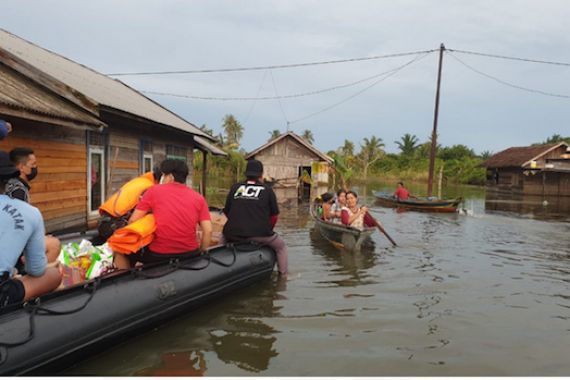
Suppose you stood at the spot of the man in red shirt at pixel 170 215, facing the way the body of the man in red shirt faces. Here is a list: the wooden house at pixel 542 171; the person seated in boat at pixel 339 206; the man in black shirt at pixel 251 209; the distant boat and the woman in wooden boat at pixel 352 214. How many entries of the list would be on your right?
5

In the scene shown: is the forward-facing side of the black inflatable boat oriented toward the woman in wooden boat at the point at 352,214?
yes

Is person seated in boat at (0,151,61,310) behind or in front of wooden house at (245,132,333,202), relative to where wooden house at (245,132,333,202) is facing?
in front

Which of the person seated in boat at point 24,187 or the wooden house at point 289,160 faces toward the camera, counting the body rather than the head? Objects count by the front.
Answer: the wooden house

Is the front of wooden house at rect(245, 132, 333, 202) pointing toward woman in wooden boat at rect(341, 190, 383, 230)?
yes

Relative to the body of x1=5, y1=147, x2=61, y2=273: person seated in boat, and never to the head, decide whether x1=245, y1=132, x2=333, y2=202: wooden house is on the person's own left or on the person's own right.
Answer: on the person's own left

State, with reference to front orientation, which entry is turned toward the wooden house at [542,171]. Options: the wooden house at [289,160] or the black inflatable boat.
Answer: the black inflatable boat

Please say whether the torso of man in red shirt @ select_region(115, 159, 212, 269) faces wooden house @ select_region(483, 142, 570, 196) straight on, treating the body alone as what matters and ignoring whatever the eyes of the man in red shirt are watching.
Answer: no

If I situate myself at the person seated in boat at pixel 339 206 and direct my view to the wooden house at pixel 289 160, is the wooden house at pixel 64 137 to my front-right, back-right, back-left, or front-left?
back-left

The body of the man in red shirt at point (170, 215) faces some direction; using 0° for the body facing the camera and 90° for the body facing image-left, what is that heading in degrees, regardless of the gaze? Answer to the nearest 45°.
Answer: approximately 135°

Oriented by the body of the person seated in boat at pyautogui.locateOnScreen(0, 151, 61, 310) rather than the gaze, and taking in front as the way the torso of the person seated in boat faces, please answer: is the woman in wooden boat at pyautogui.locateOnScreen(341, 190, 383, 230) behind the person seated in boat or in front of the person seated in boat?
in front

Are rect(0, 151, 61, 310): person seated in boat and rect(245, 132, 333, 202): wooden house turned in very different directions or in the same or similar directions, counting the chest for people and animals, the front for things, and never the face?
very different directions

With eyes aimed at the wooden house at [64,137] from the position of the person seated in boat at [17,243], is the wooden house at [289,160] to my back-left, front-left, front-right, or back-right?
front-right

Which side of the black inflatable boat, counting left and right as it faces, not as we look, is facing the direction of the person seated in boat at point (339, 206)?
front

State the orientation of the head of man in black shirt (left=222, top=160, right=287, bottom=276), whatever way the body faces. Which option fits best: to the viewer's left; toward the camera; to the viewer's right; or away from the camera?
away from the camera

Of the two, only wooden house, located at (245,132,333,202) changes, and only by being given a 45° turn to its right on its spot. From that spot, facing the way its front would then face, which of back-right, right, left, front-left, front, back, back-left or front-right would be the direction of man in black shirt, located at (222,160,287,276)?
front-left

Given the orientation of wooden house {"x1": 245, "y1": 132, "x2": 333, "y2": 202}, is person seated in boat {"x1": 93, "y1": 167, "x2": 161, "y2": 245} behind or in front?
in front

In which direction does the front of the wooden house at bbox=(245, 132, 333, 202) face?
toward the camera
